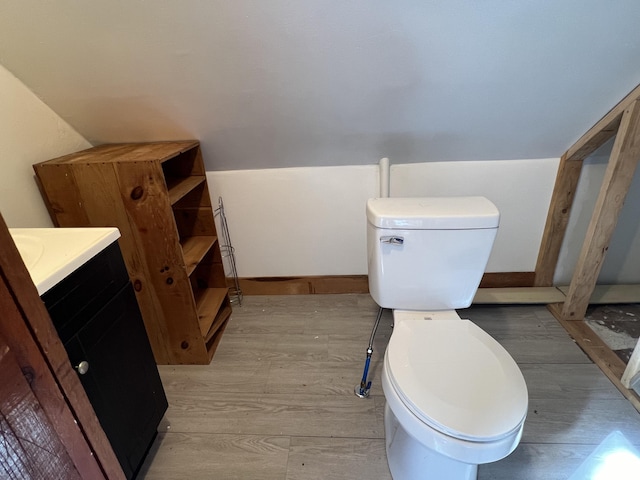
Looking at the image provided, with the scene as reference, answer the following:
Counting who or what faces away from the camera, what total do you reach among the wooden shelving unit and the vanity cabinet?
0

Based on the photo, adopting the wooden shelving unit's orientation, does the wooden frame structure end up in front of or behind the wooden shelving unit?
in front

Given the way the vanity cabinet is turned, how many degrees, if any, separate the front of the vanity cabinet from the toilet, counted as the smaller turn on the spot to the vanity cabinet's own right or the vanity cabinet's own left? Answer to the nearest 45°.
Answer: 0° — it already faces it

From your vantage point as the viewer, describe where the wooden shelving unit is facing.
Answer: facing the viewer and to the right of the viewer

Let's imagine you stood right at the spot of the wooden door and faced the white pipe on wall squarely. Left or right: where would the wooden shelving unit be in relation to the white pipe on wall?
left

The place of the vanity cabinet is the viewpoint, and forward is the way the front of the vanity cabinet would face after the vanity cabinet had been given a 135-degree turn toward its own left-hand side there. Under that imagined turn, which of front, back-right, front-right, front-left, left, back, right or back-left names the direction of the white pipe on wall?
right

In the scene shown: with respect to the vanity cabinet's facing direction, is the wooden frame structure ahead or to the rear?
ahead

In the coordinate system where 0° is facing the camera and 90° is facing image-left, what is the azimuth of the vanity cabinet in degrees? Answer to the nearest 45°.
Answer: approximately 315°

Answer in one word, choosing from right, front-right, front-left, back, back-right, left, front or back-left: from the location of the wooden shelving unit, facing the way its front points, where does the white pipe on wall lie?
front-left

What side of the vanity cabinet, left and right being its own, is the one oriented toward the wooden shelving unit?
left

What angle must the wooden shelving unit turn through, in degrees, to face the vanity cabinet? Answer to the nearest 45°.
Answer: approximately 90° to its right

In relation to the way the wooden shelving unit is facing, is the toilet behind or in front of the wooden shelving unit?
in front

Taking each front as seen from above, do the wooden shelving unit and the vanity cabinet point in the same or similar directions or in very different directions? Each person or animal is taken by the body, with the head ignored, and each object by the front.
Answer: same or similar directions
